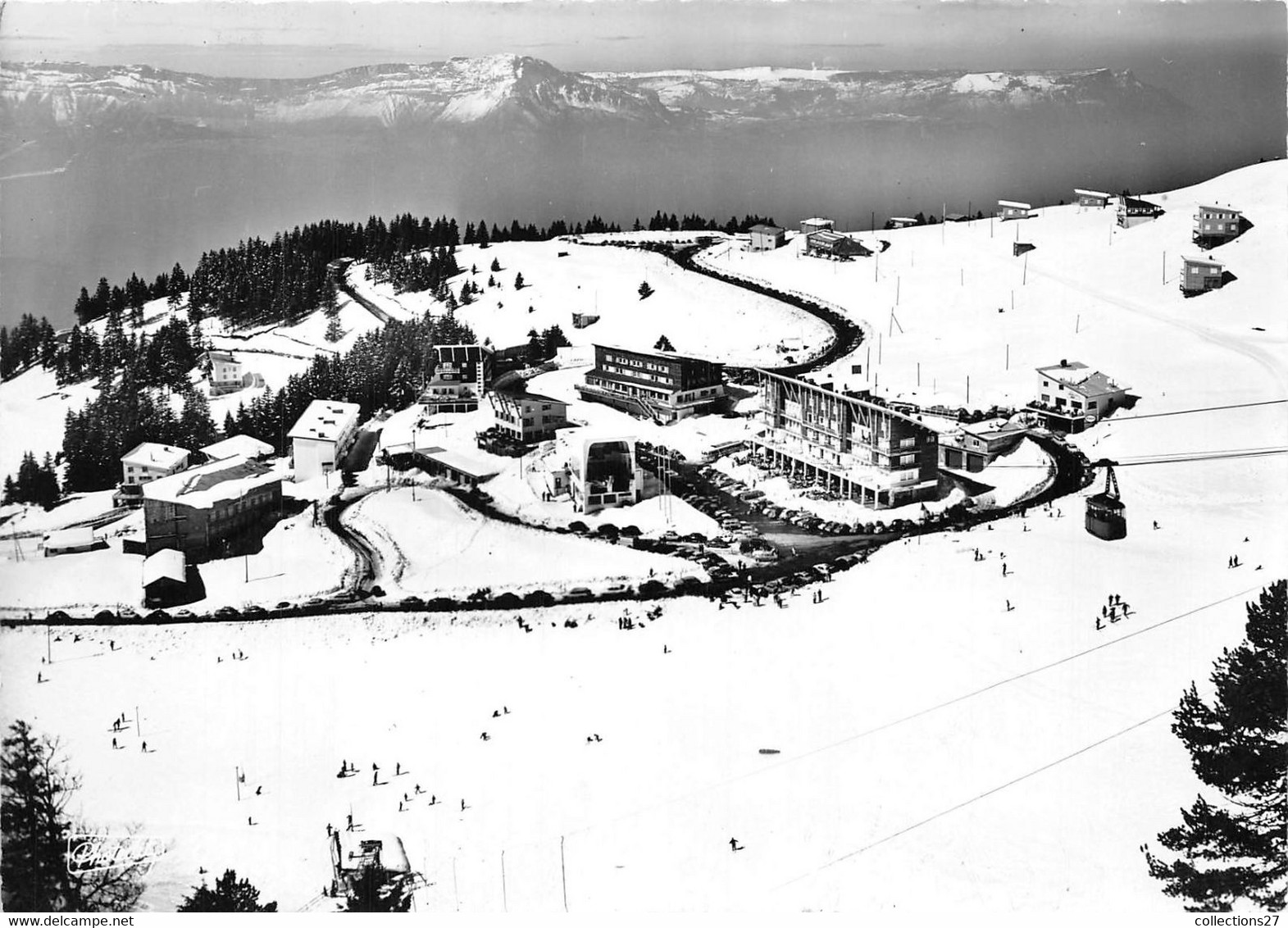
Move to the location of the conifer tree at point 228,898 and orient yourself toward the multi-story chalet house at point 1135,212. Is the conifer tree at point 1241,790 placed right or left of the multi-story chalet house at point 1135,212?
right

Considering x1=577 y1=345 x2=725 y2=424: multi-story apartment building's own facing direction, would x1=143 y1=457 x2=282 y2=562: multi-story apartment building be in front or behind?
in front

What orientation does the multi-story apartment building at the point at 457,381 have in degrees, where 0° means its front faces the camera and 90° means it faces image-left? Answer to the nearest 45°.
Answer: approximately 0°

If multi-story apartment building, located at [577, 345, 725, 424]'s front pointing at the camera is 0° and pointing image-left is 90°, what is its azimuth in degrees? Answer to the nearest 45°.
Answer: approximately 45°

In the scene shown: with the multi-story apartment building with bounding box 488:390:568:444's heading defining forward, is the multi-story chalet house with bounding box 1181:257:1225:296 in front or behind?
behind

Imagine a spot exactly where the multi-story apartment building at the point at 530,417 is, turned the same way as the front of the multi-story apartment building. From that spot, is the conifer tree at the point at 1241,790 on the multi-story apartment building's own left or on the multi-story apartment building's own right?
on the multi-story apartment building's own left

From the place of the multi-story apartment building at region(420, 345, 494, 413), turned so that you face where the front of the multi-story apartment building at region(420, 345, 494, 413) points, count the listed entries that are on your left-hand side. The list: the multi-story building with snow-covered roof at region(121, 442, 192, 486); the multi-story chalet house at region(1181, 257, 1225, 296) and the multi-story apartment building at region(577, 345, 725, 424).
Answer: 2

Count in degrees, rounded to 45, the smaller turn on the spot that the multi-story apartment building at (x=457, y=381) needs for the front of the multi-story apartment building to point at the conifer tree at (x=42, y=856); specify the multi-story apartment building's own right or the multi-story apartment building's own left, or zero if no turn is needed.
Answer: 0° — it already faces it

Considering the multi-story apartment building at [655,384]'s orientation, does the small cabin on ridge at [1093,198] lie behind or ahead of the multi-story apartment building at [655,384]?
behind

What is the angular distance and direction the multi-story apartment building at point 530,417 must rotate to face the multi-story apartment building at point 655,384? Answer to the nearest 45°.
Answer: approximately 180°

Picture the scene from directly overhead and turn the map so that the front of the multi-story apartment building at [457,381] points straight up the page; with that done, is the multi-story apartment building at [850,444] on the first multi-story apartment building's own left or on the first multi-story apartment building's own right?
on the first multi-story apartment building's own left

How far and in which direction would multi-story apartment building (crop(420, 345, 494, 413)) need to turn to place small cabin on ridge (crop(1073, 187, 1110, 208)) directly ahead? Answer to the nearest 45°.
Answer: approximately 135° to its left

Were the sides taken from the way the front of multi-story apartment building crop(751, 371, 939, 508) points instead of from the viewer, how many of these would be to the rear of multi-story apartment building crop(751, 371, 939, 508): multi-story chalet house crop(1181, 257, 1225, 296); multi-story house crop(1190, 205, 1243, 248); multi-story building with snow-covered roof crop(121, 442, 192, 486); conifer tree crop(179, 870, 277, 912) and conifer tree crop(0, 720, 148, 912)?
2
